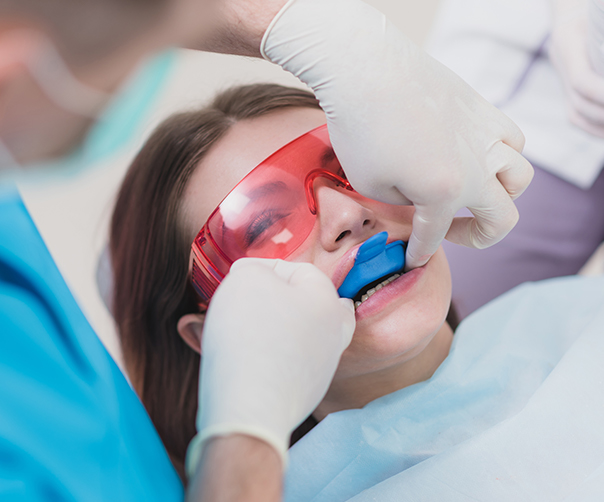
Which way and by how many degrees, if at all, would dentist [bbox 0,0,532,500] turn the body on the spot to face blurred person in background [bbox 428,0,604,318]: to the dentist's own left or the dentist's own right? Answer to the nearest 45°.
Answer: approximately 45° to the dentist's own left

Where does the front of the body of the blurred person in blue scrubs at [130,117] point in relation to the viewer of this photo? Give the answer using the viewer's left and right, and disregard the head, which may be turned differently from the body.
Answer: facing to the right of the viewer
